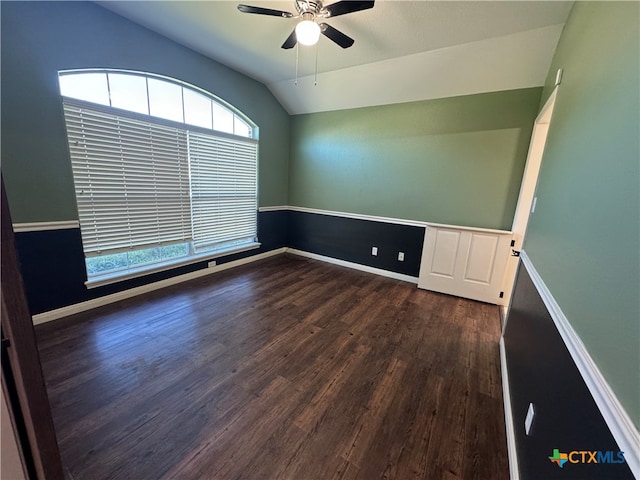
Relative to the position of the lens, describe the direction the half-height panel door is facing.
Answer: facing the viewer

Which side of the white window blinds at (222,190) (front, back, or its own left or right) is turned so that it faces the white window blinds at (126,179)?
right

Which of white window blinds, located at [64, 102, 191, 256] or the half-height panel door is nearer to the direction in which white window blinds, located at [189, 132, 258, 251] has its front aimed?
the half-height panel door

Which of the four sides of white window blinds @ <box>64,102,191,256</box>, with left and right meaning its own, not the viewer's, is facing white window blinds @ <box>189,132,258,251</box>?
left

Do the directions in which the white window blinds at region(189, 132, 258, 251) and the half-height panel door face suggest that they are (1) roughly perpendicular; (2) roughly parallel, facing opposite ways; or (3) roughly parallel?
roughly perpendicular

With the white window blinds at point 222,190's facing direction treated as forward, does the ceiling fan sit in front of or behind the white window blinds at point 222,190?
in front

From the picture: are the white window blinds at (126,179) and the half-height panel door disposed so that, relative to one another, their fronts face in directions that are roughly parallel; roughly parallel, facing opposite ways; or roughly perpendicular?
roughly perpendicular

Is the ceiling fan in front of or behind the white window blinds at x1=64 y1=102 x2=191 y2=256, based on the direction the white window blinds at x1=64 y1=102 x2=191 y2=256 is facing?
in front

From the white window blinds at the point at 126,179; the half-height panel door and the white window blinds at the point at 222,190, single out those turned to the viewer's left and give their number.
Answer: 0

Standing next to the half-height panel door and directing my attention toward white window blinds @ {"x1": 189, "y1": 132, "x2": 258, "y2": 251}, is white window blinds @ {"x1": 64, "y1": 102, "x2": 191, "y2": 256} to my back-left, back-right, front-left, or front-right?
front-left

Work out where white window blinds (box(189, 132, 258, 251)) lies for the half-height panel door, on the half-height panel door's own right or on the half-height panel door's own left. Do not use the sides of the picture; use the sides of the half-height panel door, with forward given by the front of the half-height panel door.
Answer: on the half-height panel door's own right

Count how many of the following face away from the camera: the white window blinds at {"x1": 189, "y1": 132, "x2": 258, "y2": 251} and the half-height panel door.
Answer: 0

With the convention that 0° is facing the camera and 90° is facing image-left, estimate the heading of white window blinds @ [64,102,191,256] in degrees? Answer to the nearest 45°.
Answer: approximately 315°

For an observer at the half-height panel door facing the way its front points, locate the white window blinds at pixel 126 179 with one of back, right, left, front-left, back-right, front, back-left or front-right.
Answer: front-right

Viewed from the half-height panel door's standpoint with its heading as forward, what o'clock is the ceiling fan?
The ceiling fan is roughly at 1 o'clock from the half-height panel door.

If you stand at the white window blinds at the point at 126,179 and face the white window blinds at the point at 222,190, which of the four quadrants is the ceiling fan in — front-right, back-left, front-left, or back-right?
front-right
